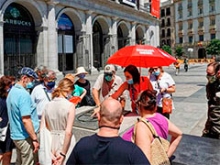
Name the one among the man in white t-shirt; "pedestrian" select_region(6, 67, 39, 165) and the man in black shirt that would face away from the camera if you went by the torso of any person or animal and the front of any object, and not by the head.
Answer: the man in black shirt

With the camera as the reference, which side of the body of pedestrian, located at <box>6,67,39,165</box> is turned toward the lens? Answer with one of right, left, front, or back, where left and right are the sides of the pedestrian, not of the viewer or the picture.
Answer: right

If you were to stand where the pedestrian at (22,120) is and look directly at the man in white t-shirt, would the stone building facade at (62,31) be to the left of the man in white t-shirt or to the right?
left

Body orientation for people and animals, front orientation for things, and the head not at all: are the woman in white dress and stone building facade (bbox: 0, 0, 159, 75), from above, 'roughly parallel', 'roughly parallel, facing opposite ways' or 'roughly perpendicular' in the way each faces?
roughly perpendicular

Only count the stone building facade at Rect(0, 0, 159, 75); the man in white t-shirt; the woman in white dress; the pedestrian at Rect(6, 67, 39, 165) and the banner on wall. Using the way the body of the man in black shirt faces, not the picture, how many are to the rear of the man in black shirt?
0

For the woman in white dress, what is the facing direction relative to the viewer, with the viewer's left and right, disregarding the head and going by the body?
facing away from the viewer and to the right of the viewer

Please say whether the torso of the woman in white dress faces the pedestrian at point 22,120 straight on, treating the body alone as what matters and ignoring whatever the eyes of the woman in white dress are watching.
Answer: no

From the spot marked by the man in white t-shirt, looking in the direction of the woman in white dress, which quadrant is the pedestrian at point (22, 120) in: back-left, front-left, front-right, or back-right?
front-right

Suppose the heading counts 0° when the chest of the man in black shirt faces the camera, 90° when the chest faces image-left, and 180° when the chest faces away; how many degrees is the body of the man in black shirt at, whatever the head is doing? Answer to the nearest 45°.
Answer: approximately 180°

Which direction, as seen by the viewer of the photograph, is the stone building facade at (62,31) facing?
facing the viewer and to the right of the viewer

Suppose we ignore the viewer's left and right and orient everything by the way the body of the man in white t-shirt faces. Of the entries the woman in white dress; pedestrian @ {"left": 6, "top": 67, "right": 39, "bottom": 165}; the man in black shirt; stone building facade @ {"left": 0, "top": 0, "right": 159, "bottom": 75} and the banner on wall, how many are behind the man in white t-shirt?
2

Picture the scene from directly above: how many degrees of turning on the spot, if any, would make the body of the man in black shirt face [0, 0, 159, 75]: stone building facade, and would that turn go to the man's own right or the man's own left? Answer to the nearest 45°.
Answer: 0° — they already face it

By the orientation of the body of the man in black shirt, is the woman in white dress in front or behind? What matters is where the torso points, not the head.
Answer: in front

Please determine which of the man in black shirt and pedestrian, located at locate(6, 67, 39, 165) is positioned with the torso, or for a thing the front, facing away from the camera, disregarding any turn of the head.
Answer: the man in black shirt

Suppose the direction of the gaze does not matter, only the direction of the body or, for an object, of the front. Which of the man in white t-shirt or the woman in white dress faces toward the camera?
the man in white t-shirt
